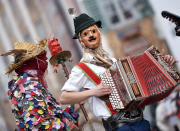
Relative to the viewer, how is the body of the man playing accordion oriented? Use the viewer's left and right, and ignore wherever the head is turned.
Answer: facing the viewer and to the right of the viewer

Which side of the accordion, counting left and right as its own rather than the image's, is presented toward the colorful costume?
right

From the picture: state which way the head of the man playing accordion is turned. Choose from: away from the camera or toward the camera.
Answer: toward the camera

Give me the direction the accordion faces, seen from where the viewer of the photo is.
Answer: facing the viewer
